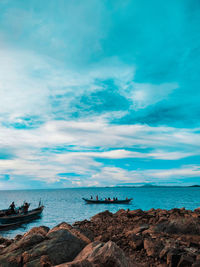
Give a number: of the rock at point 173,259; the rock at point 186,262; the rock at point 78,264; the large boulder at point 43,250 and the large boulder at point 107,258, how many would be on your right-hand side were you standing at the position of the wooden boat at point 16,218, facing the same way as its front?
5

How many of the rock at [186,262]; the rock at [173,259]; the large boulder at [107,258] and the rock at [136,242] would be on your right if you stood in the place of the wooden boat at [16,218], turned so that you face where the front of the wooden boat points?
4

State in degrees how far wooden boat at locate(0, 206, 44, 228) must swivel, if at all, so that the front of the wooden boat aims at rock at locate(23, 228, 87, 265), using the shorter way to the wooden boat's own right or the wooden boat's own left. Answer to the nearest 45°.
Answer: approximately 90° to the wooden boat's own right

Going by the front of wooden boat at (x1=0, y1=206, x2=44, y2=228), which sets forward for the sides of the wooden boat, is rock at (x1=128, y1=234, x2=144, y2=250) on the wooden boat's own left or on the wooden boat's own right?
on the wooden boat's own right

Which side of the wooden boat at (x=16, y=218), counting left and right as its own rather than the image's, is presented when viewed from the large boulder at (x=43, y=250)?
right

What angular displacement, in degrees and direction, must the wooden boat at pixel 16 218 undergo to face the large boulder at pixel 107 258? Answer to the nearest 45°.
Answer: approximately 90° to its right

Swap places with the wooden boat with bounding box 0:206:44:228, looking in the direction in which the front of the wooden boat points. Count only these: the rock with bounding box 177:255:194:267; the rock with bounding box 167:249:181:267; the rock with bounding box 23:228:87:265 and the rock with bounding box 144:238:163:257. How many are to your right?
4

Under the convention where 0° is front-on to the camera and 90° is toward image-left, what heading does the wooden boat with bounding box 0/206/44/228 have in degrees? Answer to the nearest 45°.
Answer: approximately 270°

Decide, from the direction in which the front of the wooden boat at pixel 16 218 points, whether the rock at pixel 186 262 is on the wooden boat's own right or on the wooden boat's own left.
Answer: on the wooden boat's own right

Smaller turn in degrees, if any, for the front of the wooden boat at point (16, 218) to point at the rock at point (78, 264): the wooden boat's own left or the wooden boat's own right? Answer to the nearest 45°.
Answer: approximately 90° to the wooden boat's own right
